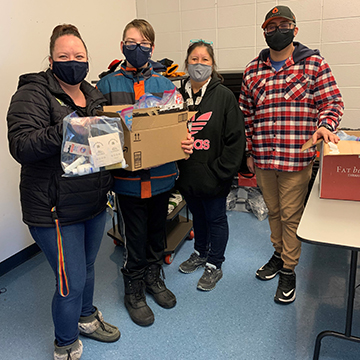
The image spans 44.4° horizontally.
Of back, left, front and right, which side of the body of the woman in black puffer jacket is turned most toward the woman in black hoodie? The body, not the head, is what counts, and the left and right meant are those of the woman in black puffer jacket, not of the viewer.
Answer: left

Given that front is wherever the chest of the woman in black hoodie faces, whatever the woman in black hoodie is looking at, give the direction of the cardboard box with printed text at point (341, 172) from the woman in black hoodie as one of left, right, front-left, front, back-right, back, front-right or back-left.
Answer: left

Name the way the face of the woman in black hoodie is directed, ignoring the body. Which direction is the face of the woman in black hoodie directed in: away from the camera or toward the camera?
toward the camera

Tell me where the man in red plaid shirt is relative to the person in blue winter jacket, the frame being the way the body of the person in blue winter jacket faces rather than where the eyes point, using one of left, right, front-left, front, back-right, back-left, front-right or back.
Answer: left

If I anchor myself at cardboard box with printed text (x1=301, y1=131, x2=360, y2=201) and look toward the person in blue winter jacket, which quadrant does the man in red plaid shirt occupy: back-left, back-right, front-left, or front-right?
front-right

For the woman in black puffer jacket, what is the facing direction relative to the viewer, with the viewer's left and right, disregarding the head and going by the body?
facing the viewer and to the right of the viewer

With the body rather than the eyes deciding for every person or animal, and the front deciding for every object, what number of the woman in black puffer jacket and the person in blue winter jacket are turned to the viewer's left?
0

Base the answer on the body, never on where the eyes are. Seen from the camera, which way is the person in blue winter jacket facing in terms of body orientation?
toward the camera

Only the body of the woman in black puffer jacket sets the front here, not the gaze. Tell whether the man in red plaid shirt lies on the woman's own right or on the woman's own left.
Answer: on the woman's own left

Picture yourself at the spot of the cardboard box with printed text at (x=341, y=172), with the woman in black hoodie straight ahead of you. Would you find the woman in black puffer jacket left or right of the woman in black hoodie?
left
